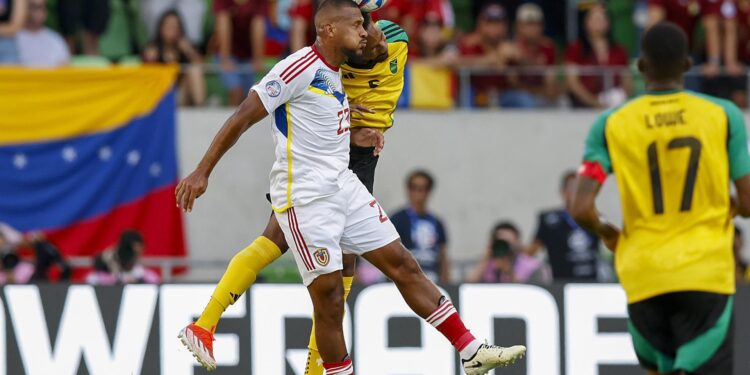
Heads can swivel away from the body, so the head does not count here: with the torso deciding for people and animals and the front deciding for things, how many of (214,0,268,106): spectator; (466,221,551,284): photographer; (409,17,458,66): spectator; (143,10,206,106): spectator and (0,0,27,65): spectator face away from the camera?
0

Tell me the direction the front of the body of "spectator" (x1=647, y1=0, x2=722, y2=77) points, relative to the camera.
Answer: toward the camera

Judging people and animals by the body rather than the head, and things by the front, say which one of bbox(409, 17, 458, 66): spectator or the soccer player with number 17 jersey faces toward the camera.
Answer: the spectator

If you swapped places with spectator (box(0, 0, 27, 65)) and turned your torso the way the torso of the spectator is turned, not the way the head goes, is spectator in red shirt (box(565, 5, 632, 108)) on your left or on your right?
on your left

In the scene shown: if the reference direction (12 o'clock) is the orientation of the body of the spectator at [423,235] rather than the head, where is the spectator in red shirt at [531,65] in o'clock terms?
The spectator in red shirt is roughly at 7 o'clock from the spectator.

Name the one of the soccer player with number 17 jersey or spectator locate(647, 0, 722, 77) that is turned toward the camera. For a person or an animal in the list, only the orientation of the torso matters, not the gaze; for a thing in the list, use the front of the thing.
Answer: the spectator

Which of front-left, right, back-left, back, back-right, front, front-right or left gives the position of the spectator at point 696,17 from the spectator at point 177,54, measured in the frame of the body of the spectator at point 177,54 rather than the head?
left

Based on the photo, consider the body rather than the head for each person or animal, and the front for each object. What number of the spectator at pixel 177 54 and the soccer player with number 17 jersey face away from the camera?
1

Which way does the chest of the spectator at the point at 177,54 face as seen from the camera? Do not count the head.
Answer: toward the camera

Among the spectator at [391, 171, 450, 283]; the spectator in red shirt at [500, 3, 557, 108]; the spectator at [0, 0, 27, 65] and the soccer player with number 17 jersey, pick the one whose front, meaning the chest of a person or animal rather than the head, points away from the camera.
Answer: the soccer player with number 17 jersey

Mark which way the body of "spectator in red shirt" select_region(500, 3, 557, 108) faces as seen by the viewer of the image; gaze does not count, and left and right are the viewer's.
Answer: facing the viewer

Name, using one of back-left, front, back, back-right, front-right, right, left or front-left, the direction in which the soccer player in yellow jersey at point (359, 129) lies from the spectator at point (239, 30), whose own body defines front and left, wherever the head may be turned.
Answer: front

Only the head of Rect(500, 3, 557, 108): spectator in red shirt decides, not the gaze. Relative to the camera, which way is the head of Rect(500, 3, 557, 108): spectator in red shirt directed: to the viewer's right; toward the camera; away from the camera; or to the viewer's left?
toward the camera

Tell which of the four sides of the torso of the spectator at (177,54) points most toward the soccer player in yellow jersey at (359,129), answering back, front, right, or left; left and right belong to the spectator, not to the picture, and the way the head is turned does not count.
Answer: front

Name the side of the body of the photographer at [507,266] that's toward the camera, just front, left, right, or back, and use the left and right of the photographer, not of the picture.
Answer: front

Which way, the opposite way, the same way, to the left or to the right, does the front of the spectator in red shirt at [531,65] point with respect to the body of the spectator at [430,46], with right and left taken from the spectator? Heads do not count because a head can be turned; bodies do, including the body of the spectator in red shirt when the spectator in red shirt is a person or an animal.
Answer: the same way

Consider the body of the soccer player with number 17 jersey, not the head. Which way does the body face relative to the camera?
away from the camera
